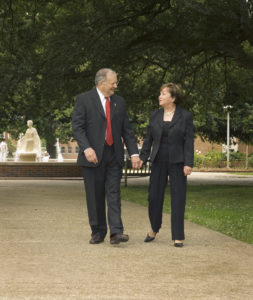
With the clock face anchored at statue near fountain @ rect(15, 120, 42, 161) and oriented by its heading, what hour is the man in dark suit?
The man in dark suit is roughly at 12 o'clock from the statue near fountain.

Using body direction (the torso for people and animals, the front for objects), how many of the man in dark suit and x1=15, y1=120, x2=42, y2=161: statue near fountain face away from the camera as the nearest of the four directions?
0

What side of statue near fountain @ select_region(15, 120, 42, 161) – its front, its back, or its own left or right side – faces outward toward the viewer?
front

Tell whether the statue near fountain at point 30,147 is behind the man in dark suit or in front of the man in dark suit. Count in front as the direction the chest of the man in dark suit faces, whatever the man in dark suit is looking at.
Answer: behind

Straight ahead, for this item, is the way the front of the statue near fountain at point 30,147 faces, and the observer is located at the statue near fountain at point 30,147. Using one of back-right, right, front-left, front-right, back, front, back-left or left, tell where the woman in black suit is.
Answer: front

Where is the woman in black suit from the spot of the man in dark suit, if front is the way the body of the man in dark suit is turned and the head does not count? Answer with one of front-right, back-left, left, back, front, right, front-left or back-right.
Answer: front-left

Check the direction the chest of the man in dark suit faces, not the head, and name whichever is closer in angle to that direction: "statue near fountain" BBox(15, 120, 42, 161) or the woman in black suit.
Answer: the woman in black suit
